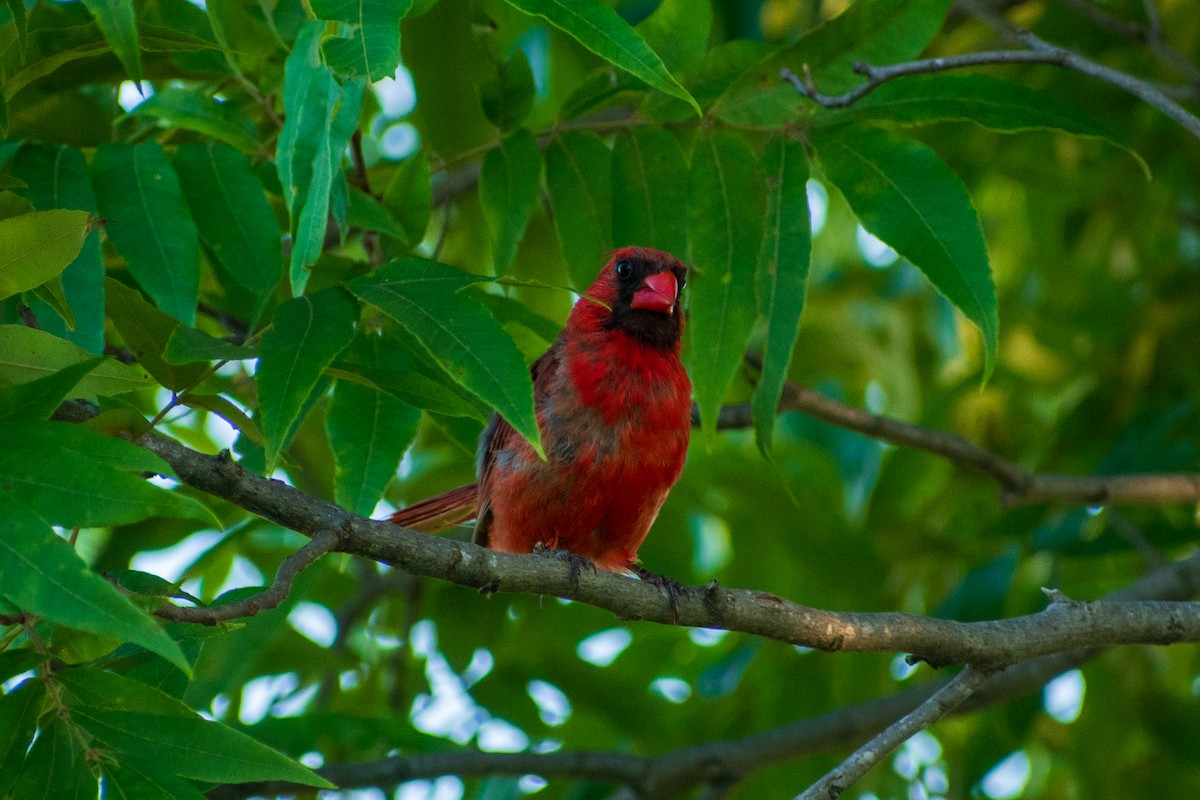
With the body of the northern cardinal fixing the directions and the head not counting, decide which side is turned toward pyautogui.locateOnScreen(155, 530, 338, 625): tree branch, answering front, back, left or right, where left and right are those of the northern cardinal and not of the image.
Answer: right

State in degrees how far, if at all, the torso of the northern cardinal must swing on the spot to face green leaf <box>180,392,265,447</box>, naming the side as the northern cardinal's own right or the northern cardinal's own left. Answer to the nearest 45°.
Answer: approximately 90° to the northern cardinal's own right

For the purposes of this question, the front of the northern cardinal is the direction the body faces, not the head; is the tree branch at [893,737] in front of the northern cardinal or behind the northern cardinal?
in front

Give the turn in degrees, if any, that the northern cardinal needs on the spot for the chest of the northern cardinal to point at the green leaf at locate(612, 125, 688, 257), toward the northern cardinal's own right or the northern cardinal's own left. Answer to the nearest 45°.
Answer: approximately 135° to the northern cardinal's own left

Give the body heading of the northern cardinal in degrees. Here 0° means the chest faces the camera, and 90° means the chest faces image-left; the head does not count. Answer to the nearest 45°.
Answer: approximately 315°

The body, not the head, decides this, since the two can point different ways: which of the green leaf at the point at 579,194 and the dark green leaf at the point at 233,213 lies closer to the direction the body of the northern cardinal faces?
the green leaf

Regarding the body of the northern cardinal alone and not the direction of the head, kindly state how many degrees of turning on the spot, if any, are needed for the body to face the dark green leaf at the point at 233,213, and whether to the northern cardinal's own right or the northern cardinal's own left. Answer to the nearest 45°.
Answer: approximately 90° to the northern cardinal's own right

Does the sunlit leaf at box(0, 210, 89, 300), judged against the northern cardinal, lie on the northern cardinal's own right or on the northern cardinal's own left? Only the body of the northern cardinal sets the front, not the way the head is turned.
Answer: on the northern cardinal's own right

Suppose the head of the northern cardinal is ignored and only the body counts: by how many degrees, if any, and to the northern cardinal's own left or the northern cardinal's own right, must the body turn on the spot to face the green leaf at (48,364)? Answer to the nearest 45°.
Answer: approximately 90° to the northern cardinal's own right

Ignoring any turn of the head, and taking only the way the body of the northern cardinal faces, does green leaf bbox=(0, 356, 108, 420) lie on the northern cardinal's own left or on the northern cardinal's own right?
on the northern cardinal's own right

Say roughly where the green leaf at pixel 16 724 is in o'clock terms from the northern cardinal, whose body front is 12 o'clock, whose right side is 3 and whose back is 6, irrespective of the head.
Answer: The green leaf is roughly at 3 o'clock from the northern cardinal.
